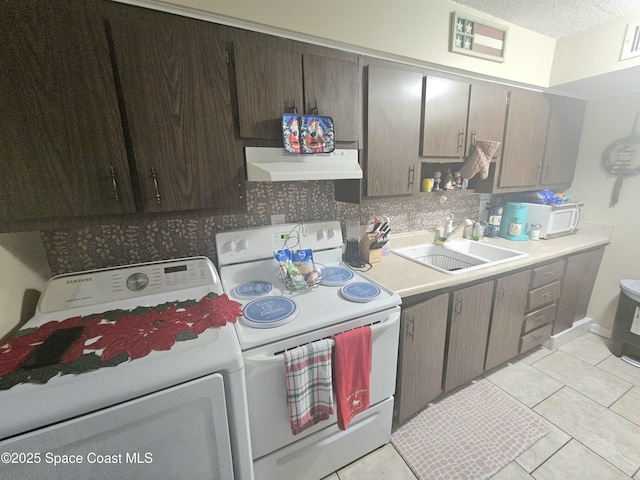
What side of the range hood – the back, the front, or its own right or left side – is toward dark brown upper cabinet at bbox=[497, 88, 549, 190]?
left

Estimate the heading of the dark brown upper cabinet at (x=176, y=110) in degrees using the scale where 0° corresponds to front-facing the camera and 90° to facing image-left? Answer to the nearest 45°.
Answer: approximately 0°

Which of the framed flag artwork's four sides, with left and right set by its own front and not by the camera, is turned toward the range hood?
right

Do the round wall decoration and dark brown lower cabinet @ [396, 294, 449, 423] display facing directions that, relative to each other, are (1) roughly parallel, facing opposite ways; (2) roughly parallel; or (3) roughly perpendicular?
roughly perpendicular

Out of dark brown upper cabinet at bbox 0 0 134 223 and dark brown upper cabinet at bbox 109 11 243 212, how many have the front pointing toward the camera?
2

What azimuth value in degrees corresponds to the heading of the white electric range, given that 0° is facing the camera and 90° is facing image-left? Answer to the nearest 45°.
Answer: approximately 315°

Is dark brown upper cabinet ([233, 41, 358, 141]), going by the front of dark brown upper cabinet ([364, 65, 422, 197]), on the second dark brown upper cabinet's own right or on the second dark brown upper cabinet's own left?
on the second dark brown upper cabinet's own right

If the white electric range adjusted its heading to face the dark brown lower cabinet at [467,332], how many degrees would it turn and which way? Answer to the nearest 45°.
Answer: approximately 45° to its left

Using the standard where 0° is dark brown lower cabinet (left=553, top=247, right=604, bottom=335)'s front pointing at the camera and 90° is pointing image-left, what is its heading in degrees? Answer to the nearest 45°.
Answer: approximately 315°
